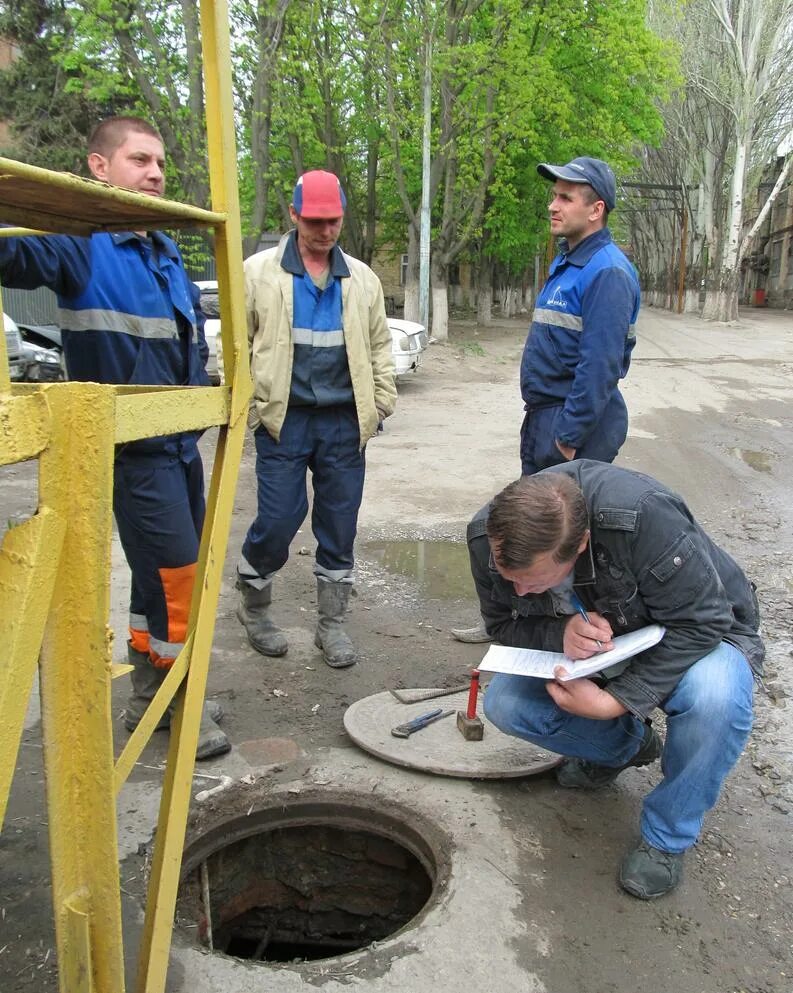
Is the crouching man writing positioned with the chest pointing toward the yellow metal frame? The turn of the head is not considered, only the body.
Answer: yes

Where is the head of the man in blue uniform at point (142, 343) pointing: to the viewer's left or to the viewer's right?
to the viewer's right

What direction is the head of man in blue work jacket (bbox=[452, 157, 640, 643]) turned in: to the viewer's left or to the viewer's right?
to the viewer's left

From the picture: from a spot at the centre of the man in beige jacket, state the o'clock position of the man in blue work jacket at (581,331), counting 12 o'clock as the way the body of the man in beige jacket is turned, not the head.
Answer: The man in blue work jacket is roughly at 9 o'clock from the man in beige jacket.

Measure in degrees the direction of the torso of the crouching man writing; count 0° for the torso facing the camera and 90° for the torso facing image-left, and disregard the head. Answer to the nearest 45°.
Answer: approximately 45°

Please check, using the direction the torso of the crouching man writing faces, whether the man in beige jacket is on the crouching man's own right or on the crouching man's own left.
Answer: on the crouching man's own right

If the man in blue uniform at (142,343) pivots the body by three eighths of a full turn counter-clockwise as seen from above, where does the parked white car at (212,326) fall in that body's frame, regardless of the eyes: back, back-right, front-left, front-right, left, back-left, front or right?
front

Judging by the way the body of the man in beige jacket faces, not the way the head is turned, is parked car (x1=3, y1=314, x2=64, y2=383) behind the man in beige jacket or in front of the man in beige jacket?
behind
